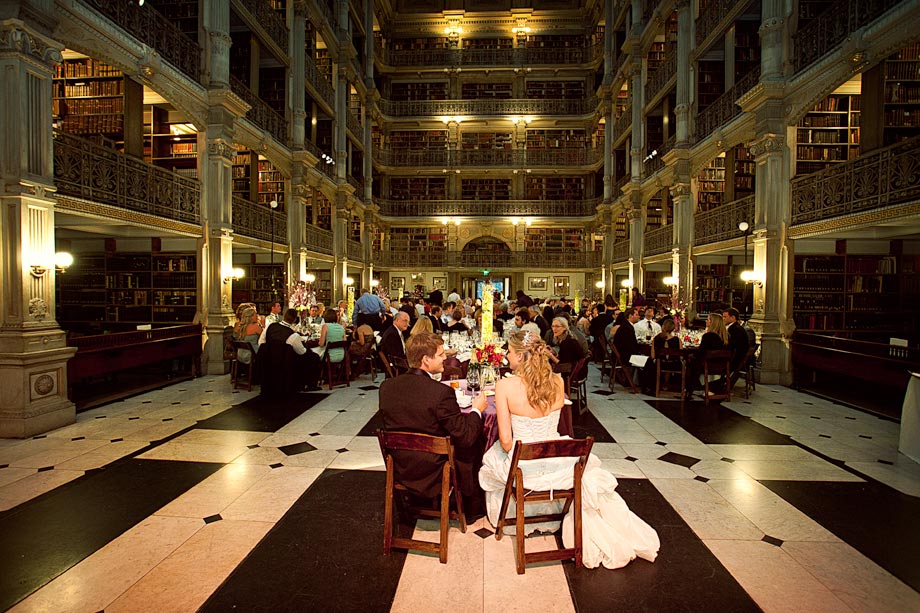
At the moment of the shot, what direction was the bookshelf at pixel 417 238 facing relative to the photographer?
facing the viewer

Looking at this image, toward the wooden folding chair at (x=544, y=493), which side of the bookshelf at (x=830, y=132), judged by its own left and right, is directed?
front

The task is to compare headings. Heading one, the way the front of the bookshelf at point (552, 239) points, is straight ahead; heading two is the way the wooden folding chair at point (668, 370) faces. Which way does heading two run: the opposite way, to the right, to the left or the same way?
the opposite way

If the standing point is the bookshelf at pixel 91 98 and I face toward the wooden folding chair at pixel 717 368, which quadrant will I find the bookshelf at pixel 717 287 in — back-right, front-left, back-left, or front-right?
front-left

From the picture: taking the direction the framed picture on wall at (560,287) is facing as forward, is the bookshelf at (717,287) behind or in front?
in front

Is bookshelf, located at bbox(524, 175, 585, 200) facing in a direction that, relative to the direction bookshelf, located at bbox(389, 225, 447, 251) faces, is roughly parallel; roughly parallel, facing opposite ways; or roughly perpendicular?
roughly parallel

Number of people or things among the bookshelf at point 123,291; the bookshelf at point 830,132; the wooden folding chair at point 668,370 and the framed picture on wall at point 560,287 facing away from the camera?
1

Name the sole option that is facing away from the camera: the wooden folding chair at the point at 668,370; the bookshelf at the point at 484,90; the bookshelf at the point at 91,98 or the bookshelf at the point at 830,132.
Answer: the wooden folding chair

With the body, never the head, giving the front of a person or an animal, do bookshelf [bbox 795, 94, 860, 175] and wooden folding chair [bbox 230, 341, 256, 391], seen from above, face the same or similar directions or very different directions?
very different directions

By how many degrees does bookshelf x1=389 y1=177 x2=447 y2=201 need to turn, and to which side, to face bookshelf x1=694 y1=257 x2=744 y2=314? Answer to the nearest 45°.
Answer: approximately 45° to its left

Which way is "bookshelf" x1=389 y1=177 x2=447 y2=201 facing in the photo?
toward the camera

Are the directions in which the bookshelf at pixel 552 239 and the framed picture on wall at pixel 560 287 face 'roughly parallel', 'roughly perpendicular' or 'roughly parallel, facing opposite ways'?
roughly parallel

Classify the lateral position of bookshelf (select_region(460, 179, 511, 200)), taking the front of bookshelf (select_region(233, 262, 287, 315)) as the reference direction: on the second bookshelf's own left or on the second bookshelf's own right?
on the second bookshelf's own left

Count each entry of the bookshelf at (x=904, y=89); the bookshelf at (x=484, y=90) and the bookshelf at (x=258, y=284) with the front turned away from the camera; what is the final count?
0

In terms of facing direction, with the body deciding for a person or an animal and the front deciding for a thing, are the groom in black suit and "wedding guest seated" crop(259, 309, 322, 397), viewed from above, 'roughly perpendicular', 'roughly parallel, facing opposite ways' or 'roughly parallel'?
roughly parallel
